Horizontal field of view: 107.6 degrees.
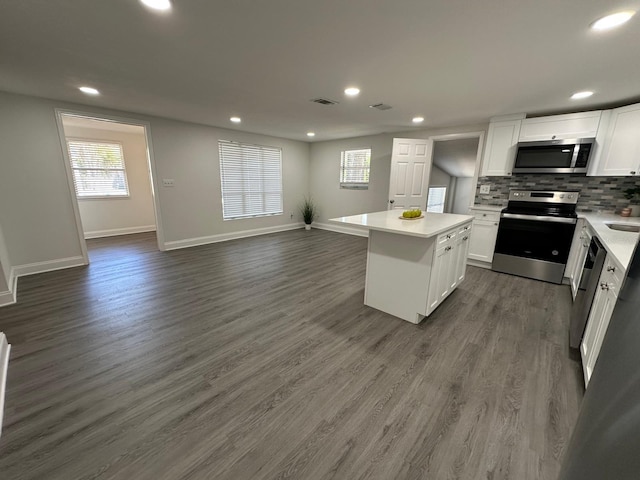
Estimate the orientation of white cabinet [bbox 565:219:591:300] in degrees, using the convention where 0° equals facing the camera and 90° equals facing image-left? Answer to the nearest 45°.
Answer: approximately 90°

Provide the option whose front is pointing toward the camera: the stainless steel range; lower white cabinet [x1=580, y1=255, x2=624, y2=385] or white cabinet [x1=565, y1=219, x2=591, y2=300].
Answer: the stainless steel range

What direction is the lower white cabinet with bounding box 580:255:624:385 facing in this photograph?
to the viewer's left

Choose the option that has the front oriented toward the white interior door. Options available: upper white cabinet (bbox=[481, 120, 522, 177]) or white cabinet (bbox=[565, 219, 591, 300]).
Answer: the white cabinet

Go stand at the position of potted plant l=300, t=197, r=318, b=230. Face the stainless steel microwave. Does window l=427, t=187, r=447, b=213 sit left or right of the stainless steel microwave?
left

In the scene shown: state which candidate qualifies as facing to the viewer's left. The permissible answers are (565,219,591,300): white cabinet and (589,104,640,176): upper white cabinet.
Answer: the white cabinet

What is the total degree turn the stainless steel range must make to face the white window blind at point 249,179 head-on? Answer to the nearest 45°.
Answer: approximately 90° to its right

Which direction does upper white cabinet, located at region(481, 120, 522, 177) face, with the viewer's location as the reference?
facing the viewer

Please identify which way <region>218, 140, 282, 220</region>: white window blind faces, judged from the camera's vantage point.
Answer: facing the viewer and to the right of the viewer

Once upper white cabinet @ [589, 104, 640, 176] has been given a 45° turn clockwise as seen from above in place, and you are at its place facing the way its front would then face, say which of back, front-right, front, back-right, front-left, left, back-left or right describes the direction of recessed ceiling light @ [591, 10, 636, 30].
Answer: front-left

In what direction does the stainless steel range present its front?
toward the camera

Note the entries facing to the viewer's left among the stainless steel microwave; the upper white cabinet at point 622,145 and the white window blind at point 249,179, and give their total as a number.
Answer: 0

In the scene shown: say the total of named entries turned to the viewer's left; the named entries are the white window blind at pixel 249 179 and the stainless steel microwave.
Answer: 0

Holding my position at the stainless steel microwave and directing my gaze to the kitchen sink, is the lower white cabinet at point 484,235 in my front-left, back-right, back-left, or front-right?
back-right

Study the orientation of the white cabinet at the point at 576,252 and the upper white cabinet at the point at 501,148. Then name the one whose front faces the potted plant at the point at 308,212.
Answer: the white cabinet

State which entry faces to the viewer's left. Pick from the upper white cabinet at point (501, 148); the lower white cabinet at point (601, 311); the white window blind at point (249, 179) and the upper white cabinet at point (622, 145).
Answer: the lower white cabinet

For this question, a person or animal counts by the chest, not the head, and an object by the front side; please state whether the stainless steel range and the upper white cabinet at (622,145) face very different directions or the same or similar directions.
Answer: same or similar directions
